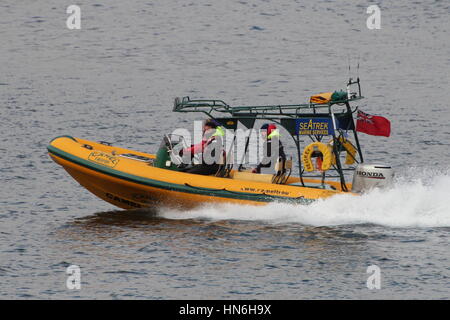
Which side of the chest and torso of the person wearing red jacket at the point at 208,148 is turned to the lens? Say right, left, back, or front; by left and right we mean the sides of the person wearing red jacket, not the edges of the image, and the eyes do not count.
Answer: left

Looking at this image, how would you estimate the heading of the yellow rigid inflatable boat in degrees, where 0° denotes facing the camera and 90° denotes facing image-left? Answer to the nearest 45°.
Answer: approximately 90°

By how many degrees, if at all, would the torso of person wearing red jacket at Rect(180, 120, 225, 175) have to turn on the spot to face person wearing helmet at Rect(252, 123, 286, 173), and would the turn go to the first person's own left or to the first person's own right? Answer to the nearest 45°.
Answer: approximately 180°
